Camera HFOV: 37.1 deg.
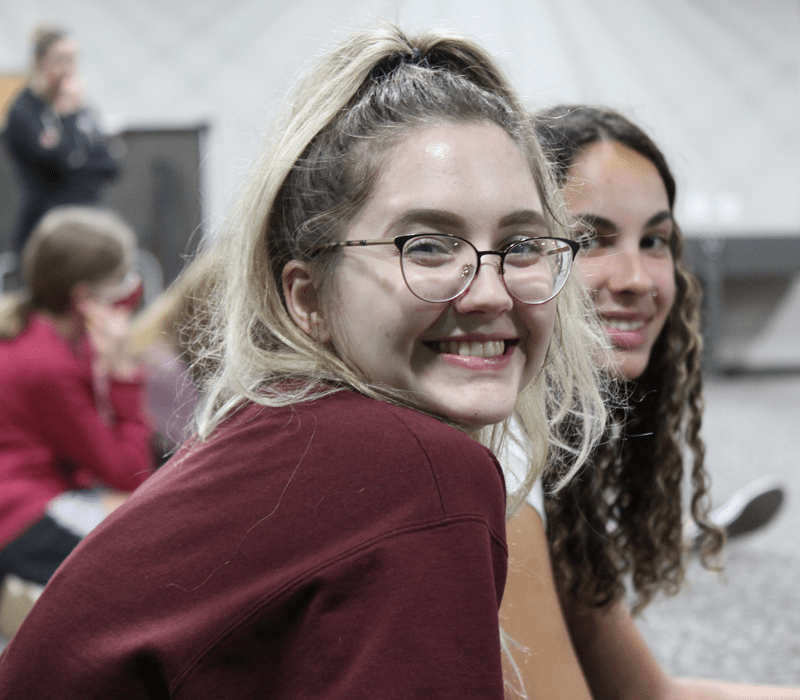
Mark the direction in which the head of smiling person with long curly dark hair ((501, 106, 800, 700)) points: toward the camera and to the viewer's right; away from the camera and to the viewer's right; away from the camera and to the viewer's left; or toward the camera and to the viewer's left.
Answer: toward the camera and to the viewer's left

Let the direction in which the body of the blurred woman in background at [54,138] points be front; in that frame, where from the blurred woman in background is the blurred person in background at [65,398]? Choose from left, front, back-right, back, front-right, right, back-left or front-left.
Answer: front-right

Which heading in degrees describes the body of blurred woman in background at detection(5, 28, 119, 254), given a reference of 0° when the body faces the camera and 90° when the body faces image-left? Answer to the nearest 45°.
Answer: approximately 315°

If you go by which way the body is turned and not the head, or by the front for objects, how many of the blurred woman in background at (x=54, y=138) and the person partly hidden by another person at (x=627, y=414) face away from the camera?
0
